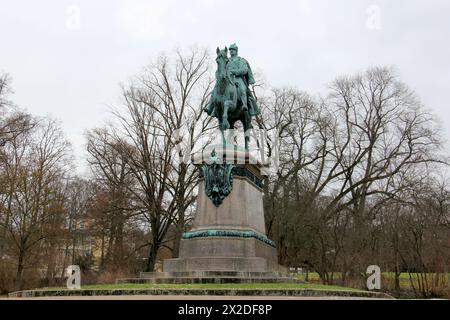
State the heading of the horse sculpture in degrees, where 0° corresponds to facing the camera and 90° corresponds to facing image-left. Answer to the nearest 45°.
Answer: approximately 45°

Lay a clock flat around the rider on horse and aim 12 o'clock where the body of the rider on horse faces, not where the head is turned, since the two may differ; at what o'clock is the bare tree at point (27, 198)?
The bare tree is roughly at 3 o'clock from the rider on horse.

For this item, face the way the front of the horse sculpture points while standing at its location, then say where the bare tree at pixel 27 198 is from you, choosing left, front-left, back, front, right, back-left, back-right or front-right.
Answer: right
